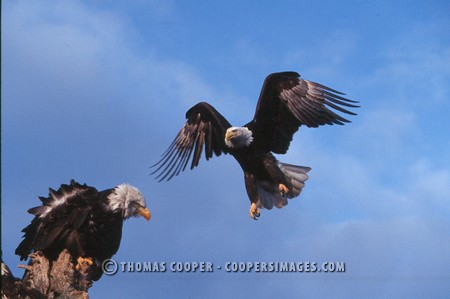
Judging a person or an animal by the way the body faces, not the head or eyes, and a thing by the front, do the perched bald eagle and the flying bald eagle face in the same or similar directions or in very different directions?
very different directions

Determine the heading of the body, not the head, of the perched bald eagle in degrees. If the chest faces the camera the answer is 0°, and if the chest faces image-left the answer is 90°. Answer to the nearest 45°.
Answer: approximately 270°

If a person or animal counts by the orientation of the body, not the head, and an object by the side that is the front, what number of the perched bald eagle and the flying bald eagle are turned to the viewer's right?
1

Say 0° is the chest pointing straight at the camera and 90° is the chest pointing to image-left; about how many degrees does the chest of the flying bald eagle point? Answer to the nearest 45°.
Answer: approximately 45°

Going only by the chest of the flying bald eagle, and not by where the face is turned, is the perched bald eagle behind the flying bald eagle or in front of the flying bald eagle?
in front

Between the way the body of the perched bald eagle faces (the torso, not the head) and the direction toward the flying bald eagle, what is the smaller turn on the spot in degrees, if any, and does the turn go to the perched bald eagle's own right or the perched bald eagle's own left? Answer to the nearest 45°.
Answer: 0° — it already faces it
